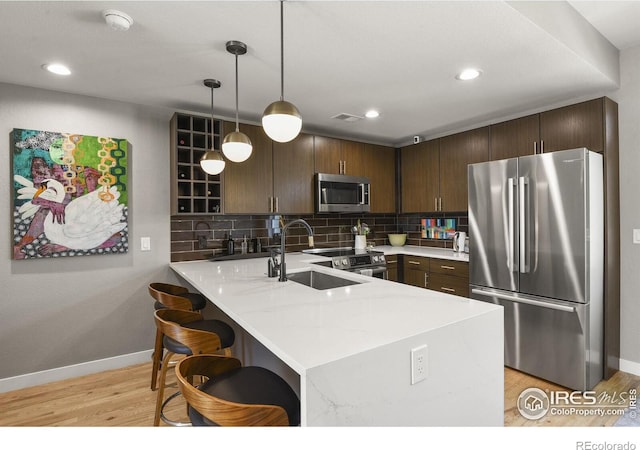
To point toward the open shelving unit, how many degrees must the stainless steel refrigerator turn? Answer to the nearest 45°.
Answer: approximately 45° to its right

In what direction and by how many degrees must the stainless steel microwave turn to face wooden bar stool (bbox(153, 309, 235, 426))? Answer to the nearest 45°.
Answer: approximately 45° to its right

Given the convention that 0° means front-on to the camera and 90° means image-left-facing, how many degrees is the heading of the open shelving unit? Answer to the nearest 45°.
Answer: approximately 0°

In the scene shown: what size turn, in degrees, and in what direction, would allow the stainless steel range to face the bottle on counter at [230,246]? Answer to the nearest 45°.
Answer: approximately 135° to its right

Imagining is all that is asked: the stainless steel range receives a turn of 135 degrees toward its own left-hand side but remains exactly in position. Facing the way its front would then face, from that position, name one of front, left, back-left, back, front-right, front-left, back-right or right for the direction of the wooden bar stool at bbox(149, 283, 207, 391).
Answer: back-left

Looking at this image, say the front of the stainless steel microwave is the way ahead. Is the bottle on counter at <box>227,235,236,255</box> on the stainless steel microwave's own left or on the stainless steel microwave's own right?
on the stainless steel microwave's own right

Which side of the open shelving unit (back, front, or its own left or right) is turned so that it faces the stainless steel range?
left

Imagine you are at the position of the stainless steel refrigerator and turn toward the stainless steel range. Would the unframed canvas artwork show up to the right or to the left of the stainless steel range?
left

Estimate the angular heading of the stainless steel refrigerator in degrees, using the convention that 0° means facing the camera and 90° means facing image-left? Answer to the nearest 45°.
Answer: approximately 45°

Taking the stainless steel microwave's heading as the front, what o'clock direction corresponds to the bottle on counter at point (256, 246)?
The bottle on counter is roughly at 4 o'clock from the stainless steel microwave.
